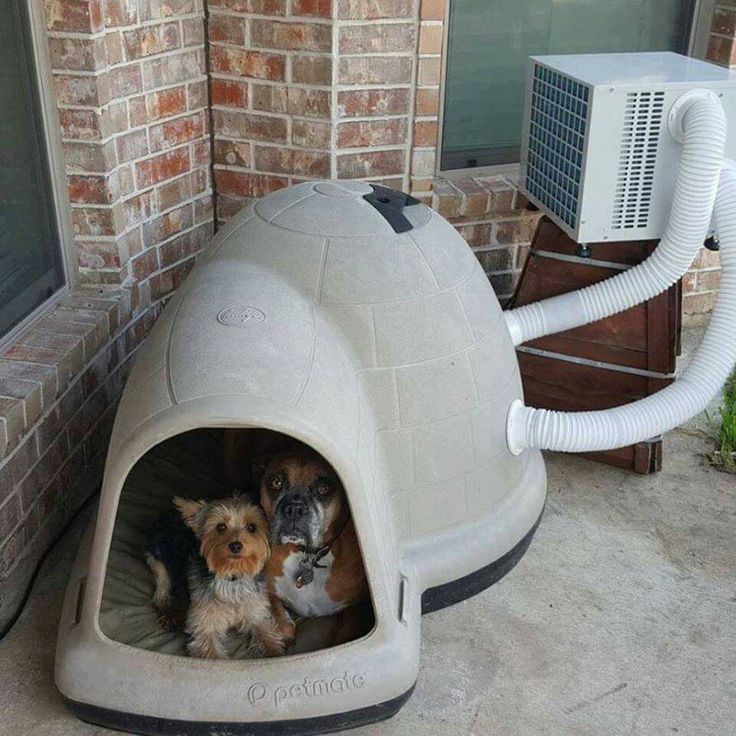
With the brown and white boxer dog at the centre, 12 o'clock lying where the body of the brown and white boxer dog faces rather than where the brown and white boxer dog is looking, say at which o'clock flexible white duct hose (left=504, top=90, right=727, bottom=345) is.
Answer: The flexible white duct hose is roughly at 8 o'clock from the brown and white boxer dog.

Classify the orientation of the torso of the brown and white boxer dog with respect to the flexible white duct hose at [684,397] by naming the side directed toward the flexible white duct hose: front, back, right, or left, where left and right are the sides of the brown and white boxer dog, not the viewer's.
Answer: left

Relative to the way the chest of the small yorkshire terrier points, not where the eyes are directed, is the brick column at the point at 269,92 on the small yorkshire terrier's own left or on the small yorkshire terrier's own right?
on the small yorkshire terrier's own left

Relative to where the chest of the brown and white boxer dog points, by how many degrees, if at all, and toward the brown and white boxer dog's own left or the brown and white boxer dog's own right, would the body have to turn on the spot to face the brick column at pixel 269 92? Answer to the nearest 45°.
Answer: approximately 180°

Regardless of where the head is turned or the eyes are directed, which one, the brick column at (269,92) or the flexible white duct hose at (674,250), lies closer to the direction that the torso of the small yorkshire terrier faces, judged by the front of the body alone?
the flexible white duct hose

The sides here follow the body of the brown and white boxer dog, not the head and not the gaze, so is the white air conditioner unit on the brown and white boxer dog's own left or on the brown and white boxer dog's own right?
on the brown and white boxer dog's own left

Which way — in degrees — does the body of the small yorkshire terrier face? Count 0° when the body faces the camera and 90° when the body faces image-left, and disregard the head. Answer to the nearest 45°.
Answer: approximately 315°

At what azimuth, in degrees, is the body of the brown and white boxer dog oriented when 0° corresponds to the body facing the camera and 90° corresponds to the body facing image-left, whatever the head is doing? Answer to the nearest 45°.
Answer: approximately 0°

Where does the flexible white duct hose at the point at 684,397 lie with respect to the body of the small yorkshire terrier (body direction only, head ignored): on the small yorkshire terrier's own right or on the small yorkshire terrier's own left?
on the small yorkshire terrier's own left

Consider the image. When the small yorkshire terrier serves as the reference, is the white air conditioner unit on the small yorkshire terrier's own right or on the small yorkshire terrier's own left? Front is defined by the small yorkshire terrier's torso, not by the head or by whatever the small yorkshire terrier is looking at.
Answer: on the small yorkshire terrier's own left
